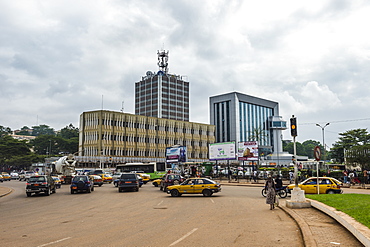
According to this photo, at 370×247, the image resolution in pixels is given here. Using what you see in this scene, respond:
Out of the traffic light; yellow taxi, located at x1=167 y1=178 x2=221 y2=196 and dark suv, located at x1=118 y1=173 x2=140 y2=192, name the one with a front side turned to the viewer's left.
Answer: the yellow taxi

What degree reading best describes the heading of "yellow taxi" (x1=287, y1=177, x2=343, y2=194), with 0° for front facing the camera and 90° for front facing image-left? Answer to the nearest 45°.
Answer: approximately 90°

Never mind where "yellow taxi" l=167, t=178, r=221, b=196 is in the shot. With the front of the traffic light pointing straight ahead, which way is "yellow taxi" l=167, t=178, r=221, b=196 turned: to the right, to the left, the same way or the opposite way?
to the right

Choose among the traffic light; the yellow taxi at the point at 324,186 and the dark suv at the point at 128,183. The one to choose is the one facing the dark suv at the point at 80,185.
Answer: the yellow taxi

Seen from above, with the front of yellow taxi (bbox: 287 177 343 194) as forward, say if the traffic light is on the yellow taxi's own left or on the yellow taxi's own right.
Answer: on the yellow taxi's own left

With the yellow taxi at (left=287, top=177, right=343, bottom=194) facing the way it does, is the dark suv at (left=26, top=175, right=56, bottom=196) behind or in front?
in front

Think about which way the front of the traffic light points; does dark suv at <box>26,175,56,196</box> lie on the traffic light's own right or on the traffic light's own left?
on the traffic light's own right

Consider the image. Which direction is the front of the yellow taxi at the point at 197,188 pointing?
to the viewer's left

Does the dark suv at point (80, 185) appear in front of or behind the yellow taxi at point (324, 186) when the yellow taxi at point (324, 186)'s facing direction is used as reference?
in front

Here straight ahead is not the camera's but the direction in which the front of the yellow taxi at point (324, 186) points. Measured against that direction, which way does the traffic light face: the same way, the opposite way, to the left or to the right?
to the left

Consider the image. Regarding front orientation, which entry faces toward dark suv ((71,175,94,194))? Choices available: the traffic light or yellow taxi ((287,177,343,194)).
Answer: the yellow taxi

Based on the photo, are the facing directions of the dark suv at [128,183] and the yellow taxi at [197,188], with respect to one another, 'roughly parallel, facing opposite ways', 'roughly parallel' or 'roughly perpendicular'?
roughly perpendicular

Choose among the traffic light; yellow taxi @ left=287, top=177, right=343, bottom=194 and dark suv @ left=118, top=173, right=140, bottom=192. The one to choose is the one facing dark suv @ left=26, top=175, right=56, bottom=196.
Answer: the yellow taxi

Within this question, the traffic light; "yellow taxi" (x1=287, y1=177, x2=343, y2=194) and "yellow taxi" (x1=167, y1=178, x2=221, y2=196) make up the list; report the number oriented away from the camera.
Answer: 0

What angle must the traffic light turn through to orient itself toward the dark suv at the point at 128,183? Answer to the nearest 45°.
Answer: approximately 135° to its right
